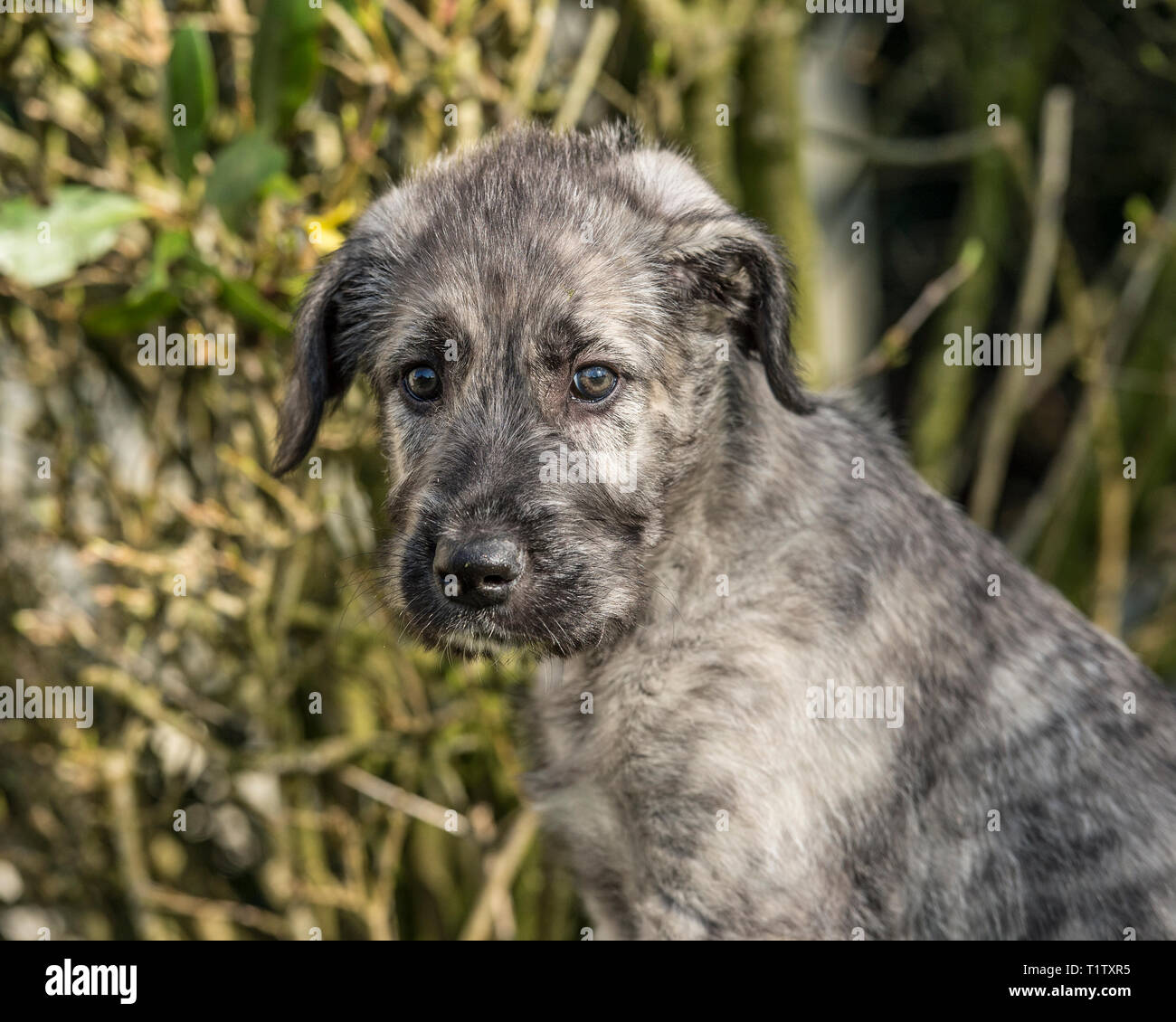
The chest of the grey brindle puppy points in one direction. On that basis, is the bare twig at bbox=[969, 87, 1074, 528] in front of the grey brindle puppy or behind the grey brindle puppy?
behind

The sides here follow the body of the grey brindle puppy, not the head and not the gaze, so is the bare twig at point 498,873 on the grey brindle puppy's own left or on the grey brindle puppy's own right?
on the grey brindle puppy's own right

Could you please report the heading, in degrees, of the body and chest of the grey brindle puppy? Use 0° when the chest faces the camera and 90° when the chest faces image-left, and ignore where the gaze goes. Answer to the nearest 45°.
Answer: approximately 45°

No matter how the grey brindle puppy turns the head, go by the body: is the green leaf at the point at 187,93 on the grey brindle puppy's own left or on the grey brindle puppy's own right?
on the grey brindle puppy's own right

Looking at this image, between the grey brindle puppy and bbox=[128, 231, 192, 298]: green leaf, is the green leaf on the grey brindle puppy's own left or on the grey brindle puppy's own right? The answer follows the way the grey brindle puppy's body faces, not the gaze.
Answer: on the grey brindle puppy's own right
